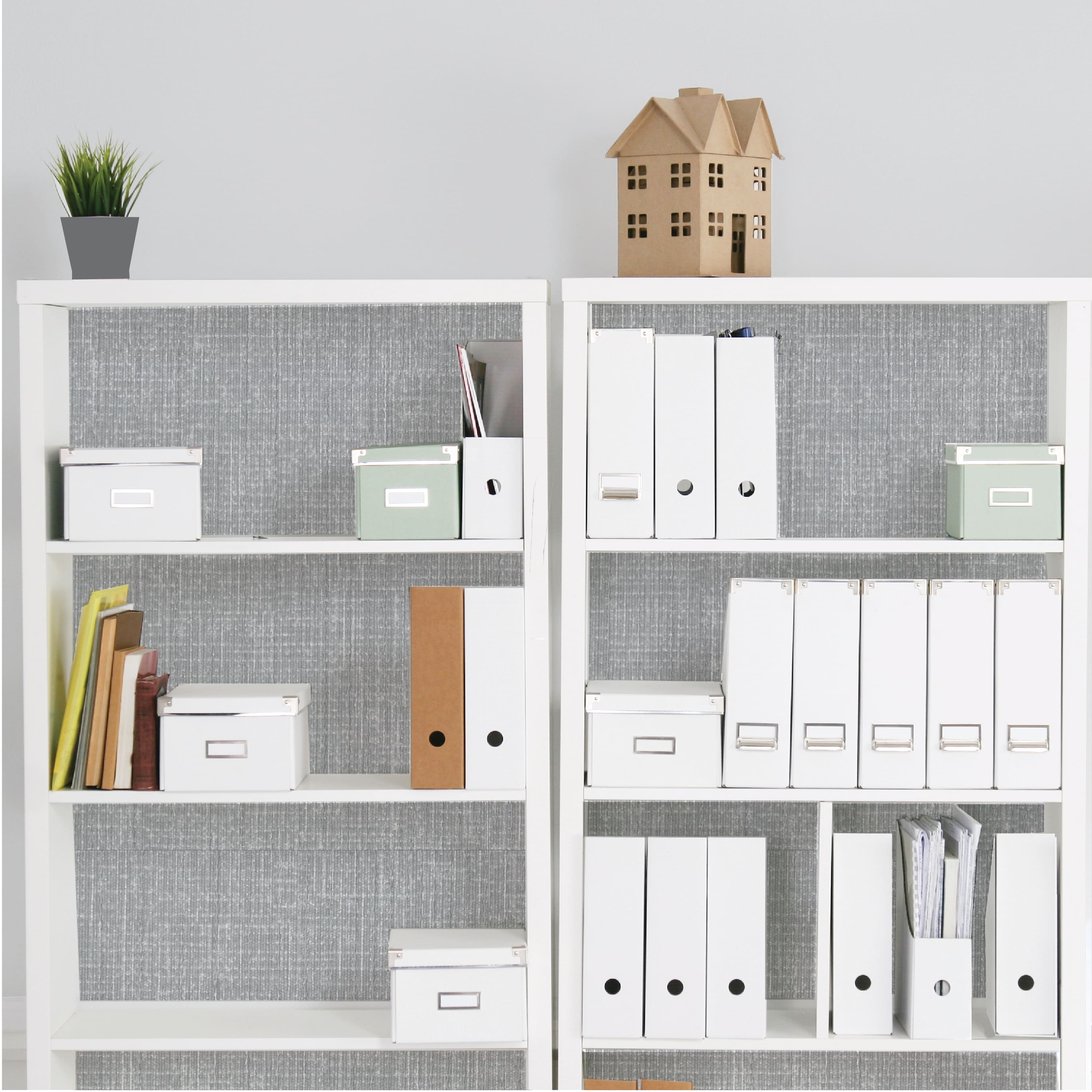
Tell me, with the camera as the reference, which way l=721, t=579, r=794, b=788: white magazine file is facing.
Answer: facing the viewer

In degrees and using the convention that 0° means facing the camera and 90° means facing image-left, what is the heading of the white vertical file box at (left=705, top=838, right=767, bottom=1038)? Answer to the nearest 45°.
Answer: approximately 0°

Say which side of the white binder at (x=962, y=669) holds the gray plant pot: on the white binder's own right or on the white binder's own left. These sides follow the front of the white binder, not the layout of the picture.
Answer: on the white binder's own right

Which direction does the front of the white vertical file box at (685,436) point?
toward the camera

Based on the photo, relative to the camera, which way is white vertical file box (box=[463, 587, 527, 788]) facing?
toward the camera

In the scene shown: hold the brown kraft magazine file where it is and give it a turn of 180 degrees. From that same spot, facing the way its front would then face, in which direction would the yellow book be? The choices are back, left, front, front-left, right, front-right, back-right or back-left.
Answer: left

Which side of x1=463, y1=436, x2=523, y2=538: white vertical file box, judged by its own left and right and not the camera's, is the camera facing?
front

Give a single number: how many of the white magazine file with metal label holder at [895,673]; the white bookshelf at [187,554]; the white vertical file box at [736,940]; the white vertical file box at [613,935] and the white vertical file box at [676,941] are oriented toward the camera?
5

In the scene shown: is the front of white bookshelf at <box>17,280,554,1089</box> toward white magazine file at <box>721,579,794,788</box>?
no

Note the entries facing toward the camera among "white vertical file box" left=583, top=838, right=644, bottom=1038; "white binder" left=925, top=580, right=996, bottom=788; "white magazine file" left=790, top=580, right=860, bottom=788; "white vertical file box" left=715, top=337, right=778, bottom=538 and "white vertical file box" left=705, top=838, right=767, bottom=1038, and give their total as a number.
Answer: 5

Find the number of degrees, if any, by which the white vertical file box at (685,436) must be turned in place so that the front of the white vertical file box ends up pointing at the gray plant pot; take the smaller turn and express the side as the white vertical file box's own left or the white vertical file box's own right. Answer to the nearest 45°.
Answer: approximately 90° to the white vertical file box's own right

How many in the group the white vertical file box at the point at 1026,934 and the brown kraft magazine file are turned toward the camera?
2

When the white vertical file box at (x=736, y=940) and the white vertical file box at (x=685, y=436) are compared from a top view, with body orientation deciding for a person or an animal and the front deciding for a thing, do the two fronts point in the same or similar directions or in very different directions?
same or similar directions
